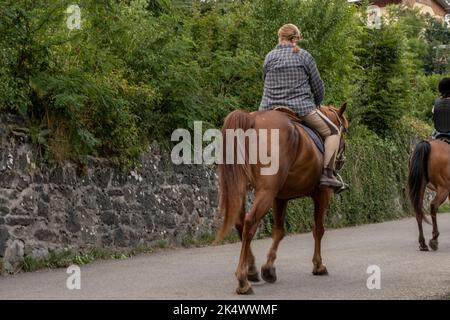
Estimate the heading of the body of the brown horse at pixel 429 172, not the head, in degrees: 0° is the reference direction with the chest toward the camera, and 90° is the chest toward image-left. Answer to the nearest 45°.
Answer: approximately 225°

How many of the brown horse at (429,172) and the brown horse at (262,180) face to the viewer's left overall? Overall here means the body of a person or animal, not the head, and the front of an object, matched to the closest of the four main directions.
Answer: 0

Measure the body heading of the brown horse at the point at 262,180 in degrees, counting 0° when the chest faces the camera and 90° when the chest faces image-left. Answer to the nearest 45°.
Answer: approximately 225°

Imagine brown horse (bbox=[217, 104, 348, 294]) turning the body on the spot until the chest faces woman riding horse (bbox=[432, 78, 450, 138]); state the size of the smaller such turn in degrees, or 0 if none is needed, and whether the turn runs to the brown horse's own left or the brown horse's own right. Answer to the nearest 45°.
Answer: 0° — it already faces them

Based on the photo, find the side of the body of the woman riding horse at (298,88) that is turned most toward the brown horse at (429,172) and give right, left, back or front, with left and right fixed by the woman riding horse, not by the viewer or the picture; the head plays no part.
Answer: front

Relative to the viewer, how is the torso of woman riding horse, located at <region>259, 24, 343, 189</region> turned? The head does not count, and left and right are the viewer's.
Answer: facing away from the viewer and to the right of the viewer
